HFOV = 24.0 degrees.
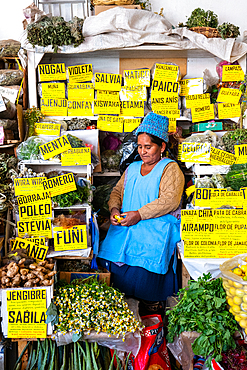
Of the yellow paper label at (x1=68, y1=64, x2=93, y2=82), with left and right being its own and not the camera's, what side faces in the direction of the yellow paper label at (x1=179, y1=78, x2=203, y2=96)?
left

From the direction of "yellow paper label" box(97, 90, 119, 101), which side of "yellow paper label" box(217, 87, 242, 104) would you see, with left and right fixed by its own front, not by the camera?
right

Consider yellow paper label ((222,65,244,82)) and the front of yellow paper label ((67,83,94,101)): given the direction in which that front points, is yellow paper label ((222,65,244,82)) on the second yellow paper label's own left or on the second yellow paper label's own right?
on the second yellow paper label's own left

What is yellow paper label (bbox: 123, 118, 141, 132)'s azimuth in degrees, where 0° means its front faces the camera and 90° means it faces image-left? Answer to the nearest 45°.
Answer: approximately 0°

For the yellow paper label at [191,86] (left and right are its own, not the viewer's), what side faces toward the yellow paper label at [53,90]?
right

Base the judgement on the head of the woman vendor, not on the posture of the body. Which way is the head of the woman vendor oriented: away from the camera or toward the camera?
toward the camera

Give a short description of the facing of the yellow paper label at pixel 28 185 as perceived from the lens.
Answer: facing the viewer

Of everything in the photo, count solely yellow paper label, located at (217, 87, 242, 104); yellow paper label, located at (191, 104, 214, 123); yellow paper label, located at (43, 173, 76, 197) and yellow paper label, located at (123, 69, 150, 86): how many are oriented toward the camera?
4

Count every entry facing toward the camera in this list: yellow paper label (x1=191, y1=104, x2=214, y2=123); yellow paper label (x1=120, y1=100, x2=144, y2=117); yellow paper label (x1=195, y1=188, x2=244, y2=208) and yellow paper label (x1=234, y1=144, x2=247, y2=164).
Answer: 4

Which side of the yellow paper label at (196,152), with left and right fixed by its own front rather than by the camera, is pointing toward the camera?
front

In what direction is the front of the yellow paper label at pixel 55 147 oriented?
toward the camera

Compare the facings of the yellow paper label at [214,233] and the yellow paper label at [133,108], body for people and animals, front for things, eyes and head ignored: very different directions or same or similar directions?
same or similar directions

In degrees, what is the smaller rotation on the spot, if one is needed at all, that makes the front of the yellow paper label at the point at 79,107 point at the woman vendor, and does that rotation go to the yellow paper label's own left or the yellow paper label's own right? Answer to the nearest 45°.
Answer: approximately 45° to the yellow paper label's own left

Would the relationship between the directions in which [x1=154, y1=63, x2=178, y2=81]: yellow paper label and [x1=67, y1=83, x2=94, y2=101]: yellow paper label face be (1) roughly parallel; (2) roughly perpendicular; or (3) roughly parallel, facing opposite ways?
roughly parallel

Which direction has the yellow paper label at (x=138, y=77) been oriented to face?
toward the camera
